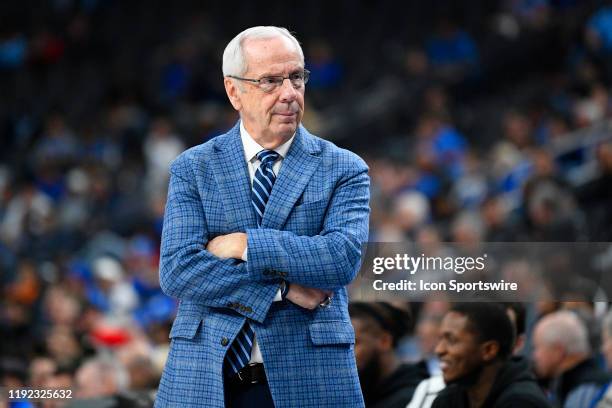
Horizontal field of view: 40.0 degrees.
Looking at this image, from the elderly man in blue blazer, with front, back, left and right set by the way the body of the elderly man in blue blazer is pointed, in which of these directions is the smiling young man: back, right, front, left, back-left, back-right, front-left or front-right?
back-left

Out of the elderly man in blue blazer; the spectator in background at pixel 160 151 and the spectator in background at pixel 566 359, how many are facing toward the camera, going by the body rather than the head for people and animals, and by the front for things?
2

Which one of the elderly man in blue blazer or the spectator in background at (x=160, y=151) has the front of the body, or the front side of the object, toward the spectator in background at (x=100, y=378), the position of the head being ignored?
the spectator in background at (x=160, y=151)

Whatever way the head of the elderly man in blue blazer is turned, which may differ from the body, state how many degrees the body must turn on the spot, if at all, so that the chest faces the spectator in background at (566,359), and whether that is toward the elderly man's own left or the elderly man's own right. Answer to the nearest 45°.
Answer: approximately 135° to the elderly man's own left

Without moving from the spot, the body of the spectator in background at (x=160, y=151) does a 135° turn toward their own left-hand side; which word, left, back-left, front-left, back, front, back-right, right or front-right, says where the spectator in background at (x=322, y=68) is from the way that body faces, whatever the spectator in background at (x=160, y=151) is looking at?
front-right

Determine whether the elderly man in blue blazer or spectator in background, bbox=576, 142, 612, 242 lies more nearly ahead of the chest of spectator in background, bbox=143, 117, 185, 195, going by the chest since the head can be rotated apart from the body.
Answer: the elderly man in blue blazer

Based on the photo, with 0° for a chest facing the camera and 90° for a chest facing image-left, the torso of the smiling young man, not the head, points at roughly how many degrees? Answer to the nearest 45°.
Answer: approximately 45°

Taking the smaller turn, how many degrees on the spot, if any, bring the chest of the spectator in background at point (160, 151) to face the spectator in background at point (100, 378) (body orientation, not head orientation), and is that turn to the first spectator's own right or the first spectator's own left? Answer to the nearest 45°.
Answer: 0° — they already face them

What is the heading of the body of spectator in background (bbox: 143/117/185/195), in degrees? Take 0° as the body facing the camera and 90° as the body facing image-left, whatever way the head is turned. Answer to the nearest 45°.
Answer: approximately 0°

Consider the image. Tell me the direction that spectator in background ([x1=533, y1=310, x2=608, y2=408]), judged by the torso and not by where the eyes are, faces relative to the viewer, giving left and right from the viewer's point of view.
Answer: facing to the left of the viewer

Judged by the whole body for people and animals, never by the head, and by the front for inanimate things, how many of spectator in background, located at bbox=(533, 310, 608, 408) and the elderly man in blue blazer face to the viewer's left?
1

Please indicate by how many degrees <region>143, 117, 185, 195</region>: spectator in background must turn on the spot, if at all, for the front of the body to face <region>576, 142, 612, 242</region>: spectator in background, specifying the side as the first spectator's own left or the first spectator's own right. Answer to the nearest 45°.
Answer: approximately 45° to the first spectator's own left
